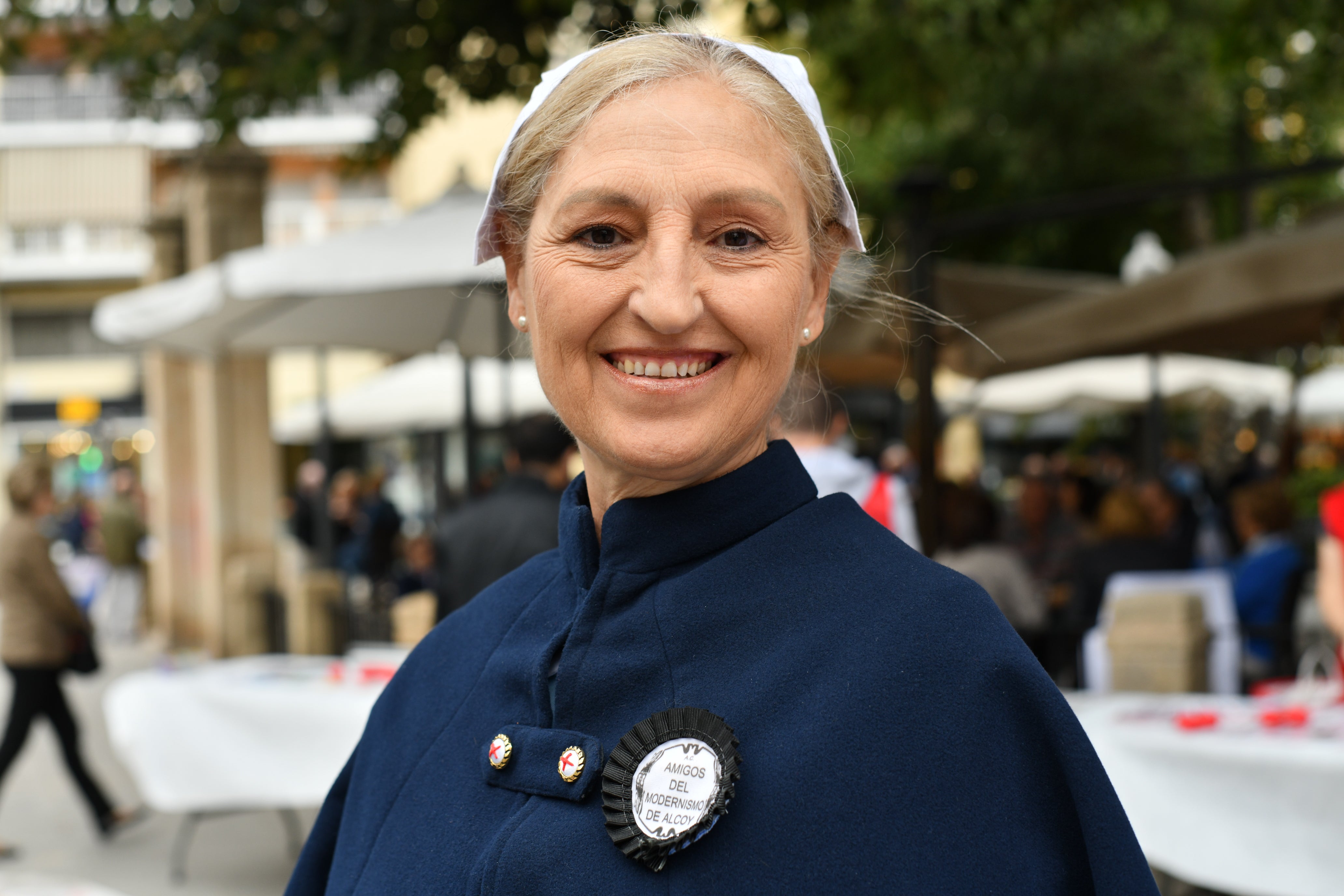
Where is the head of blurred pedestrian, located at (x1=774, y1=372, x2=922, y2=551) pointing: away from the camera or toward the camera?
away from the camera

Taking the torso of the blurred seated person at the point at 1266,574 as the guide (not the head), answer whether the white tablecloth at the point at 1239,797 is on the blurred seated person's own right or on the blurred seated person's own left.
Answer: on the blurred seated person's own left

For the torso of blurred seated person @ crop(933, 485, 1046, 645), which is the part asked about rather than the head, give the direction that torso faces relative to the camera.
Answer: away from the camera

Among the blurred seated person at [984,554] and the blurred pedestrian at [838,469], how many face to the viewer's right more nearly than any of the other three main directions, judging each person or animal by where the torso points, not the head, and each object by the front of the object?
0

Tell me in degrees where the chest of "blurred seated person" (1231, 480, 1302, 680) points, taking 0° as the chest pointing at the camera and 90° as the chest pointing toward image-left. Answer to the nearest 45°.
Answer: approximately 90°

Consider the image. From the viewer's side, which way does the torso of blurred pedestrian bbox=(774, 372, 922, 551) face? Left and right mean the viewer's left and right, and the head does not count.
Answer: facing away from the viewer

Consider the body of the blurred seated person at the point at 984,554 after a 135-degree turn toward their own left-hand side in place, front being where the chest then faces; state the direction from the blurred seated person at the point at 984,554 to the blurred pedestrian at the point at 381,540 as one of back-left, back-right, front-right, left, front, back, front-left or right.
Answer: right

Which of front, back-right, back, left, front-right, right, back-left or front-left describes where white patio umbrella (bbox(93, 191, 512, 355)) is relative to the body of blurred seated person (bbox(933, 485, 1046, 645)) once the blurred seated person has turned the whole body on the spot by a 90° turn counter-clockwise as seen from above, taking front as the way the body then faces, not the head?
front

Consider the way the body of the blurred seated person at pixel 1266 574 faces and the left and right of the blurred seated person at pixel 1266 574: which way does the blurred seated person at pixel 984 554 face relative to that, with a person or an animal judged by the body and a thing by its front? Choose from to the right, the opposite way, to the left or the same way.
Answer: to the right
